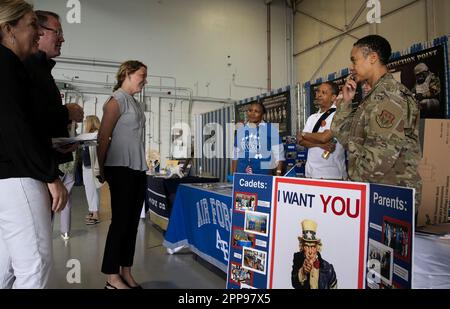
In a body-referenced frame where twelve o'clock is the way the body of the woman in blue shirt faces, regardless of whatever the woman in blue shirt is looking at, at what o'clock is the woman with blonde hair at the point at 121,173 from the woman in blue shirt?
The woman with blonde hair is roughly at 1 o'clock from the woman in blue shirt.

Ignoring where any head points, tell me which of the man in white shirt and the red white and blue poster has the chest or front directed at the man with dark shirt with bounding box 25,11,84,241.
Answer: the man in white shirt

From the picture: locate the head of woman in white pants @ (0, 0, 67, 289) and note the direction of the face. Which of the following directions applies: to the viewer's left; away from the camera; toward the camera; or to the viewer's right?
to the viewer's right

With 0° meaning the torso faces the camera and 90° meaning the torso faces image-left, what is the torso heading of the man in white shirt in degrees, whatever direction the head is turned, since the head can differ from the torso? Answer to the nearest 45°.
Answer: approximately 45°

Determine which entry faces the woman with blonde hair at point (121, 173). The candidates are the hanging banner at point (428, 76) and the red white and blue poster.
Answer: the hanging banner

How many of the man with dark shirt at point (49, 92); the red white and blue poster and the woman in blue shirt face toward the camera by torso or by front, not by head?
2

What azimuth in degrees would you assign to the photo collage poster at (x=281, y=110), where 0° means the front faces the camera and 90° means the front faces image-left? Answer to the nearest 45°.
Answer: approximately 45°

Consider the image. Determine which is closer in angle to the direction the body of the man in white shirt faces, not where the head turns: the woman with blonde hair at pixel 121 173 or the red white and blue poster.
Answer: the woman with blonde hair

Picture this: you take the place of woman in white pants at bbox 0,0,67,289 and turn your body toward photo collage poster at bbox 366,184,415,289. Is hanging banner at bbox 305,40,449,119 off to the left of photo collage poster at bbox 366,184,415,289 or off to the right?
left

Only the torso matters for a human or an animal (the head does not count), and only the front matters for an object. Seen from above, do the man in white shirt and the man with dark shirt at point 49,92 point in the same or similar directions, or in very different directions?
very different directions

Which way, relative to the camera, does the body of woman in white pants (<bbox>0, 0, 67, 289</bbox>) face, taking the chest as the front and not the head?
to the viewer's right

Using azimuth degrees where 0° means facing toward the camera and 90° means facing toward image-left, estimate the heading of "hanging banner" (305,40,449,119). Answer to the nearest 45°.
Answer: approximately 45°
